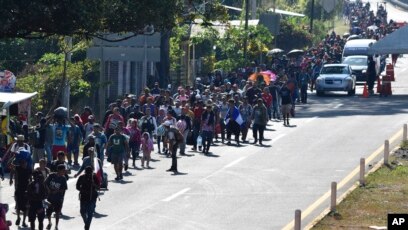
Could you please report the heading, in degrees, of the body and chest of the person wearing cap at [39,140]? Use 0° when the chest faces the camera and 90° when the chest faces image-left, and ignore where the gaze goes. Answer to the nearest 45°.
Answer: approximately 45°

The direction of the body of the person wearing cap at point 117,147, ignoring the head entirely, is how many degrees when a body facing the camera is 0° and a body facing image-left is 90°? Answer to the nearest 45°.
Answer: approximately 0°

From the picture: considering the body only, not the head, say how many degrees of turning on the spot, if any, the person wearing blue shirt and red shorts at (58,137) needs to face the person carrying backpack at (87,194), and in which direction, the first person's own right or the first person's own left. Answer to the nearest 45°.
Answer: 0° — they already face them

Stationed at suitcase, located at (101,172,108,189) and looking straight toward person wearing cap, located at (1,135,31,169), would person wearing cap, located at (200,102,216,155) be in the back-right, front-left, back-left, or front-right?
back-right

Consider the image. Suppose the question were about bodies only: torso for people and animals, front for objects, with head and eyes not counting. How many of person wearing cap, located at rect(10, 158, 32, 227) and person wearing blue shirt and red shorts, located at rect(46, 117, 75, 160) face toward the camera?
2

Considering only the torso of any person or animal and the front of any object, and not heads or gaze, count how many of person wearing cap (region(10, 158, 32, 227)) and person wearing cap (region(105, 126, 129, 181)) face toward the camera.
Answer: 2
